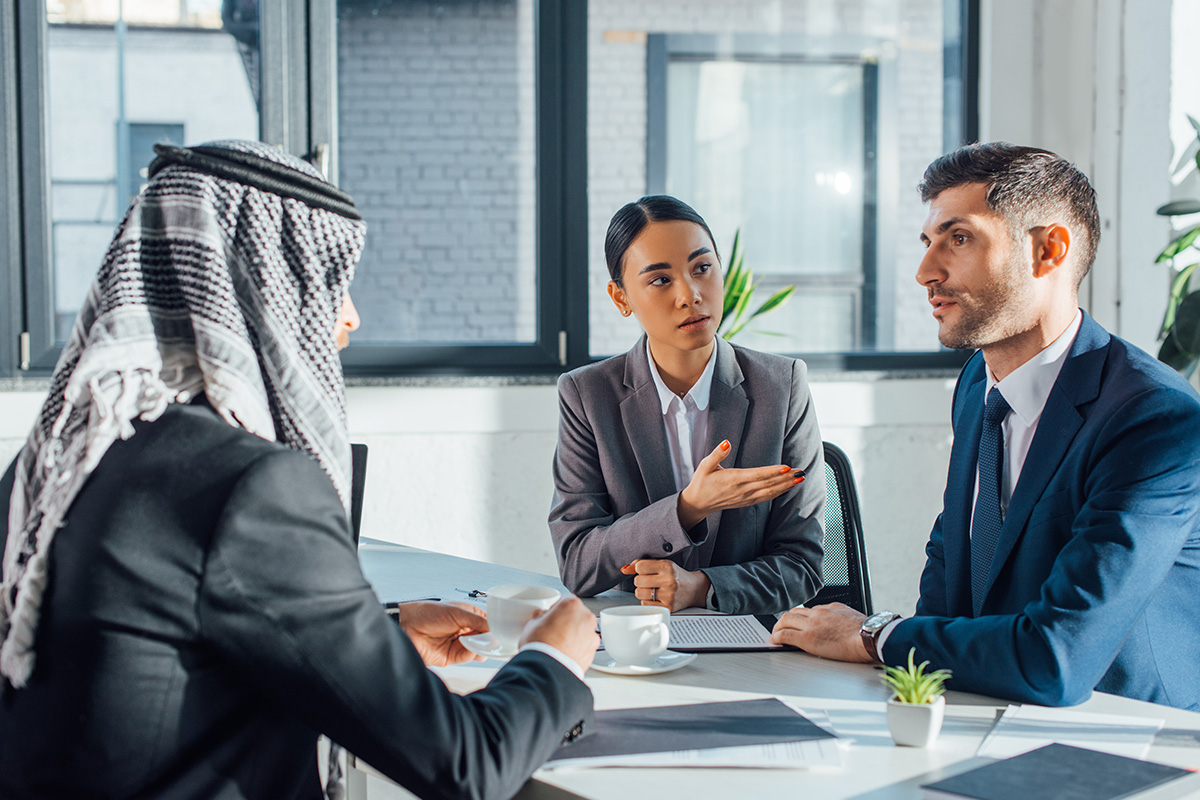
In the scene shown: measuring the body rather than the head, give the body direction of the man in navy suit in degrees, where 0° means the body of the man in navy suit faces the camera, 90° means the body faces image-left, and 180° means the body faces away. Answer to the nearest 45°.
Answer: approximately 45°

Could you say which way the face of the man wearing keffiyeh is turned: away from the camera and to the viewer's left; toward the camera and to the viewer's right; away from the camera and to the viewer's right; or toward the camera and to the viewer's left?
away from the camera and to the viewer's right

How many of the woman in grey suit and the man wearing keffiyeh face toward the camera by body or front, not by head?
1

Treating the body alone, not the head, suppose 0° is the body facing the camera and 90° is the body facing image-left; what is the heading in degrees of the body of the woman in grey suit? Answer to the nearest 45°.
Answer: approximately 0°

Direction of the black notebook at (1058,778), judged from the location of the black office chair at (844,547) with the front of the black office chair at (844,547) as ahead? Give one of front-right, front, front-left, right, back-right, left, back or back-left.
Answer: front-left

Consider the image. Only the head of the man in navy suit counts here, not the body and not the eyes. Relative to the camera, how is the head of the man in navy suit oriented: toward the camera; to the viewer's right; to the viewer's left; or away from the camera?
to the viewer's left

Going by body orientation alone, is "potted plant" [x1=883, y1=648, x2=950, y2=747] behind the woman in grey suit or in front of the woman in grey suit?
in front
